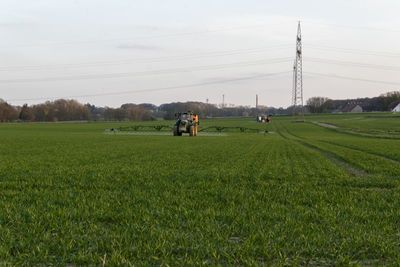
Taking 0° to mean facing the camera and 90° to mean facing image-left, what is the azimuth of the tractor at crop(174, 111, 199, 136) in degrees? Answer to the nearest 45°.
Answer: approximately 0°
